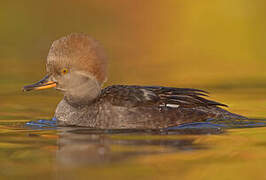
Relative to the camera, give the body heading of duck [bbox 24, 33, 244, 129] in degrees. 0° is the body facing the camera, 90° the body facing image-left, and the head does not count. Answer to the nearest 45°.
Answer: approximately 90°
